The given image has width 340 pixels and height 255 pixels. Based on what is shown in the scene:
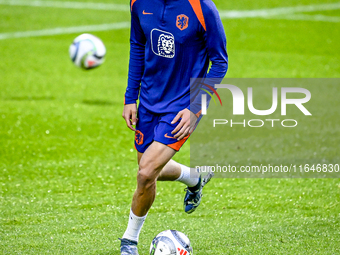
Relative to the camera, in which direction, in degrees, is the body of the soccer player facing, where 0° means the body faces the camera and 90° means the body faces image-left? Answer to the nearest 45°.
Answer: approximately 45°

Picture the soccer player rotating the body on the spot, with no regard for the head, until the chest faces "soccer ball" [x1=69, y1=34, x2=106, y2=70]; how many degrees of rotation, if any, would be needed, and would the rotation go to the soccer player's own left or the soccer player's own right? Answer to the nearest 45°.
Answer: approximately 135° to the soccer player's own right
